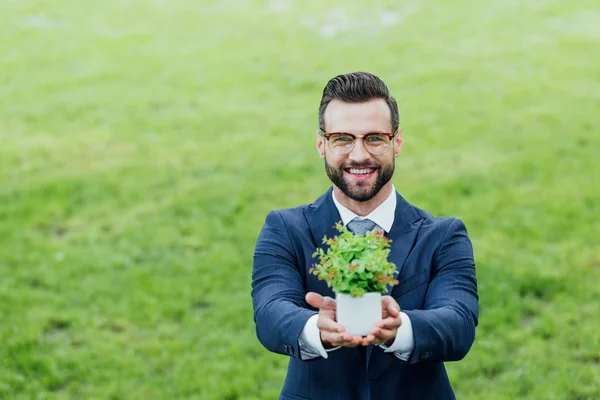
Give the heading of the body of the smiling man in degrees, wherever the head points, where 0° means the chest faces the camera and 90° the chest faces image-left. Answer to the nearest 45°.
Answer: approximately 0°
